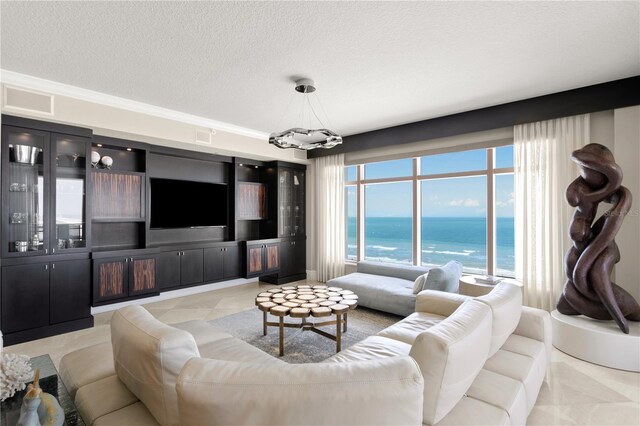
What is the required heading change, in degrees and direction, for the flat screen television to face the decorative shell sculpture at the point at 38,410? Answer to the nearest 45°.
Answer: approximately 45° to its right

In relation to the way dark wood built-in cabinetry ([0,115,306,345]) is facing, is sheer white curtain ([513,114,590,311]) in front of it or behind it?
in front

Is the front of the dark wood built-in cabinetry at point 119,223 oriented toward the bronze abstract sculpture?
yes

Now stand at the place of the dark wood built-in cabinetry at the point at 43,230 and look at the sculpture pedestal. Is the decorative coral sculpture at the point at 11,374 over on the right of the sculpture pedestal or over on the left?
right

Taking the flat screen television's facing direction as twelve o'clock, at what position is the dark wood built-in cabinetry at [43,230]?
The dark wood built-in cabinetry is roughly at 3 o'clock from the flat screen television.

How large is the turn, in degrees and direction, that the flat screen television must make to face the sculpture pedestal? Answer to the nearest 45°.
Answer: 0° — it already faces it

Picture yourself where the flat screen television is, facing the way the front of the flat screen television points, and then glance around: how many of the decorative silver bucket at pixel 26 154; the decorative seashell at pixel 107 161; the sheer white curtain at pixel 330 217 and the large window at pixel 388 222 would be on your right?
2

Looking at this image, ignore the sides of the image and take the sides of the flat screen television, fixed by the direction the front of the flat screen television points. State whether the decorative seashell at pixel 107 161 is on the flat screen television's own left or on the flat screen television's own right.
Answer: on the flat screen television's own right

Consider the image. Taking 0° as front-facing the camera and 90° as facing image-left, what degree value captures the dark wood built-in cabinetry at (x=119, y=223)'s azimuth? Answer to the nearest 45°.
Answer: approximately 315°

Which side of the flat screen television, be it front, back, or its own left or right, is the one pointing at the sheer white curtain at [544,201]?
front

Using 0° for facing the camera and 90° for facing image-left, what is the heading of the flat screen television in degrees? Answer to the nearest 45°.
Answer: approximately 315°

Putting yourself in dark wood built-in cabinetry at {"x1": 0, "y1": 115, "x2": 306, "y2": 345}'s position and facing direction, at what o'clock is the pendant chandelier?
The pendant chandelier is roughly at 12 o'clock from the dark wood built-in cabinetry.

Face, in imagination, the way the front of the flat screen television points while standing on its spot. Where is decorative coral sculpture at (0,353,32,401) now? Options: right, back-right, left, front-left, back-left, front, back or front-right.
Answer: front-right

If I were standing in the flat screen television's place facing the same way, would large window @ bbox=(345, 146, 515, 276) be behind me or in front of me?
in front
